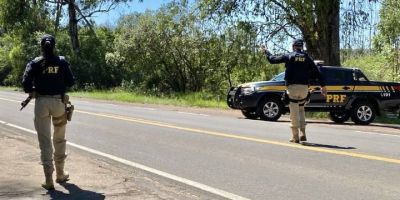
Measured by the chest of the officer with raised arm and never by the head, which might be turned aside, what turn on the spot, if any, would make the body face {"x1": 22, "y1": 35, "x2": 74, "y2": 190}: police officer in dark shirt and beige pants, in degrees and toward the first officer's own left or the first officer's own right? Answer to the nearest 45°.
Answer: approximately 135° to the first officer's own left

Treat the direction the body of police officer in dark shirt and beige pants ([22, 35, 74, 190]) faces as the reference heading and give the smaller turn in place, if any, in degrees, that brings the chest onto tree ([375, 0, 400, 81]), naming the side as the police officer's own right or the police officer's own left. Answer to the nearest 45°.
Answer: approximately 45° to the police officer's own right

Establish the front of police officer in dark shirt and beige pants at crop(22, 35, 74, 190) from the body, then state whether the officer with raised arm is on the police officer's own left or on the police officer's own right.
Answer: on the police officer's own right

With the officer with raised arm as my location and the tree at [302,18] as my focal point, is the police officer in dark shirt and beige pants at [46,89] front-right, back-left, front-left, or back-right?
back-left

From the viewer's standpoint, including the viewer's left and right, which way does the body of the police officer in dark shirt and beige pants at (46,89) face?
facing away from the viewer

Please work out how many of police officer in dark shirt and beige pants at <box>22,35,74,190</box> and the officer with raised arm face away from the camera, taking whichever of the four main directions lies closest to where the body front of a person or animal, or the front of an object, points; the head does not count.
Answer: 2

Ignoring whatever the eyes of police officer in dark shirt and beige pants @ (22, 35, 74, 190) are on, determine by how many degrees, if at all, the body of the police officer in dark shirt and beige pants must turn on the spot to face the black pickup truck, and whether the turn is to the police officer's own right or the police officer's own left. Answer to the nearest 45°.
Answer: approximately 45° to the police officer's own right

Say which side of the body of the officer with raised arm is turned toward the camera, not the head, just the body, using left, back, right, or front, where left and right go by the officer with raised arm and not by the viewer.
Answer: back

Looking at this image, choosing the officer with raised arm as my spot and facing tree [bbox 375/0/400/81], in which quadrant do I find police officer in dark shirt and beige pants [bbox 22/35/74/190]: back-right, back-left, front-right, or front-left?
back-left

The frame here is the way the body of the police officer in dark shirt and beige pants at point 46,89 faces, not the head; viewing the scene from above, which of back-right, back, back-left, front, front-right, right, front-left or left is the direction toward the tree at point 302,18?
front-right
